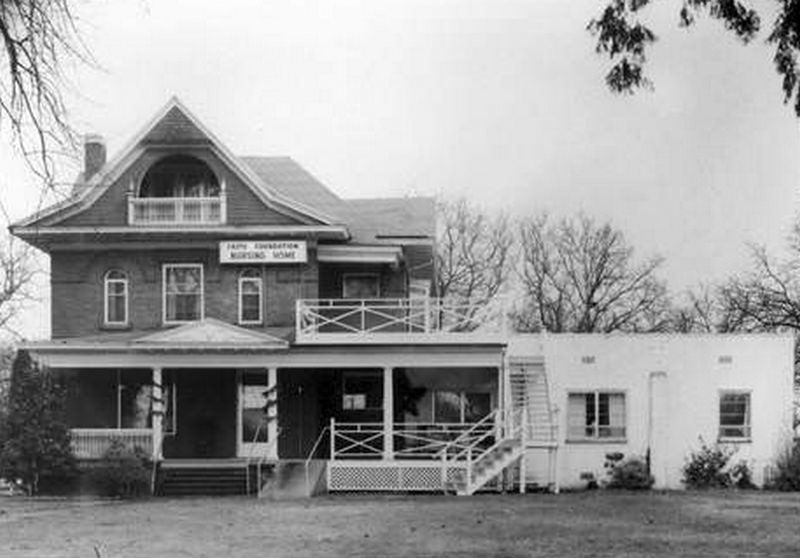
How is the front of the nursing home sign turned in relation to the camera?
facing the viewer

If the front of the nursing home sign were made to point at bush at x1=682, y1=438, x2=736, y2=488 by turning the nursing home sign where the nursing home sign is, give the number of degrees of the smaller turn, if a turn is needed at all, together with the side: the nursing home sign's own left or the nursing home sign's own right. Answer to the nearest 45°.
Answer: approximately 90° to the nursing home sign's own left

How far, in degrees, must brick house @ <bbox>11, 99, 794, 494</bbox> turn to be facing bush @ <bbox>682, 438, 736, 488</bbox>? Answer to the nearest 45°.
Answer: approximately 90° to its left

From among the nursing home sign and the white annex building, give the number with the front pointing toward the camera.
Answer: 2

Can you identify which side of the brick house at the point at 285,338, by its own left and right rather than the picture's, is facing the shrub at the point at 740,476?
left

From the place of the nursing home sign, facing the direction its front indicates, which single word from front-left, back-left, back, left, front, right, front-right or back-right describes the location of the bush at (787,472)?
left

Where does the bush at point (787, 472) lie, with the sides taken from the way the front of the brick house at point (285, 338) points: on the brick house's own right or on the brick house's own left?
on the brick house's own left

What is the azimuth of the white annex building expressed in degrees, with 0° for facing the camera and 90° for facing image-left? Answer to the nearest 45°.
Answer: approximately 0°

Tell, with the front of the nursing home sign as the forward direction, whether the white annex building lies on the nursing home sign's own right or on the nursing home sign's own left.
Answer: on the nursing home sign's own left
